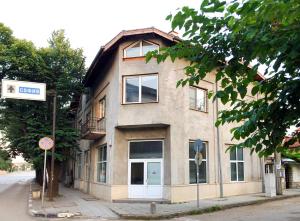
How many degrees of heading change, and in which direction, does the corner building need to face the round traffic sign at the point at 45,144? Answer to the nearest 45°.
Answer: approximately 45° to its right

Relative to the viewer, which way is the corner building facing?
toward the camera

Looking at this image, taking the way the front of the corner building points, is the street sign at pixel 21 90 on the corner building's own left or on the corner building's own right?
on the corner building's own right

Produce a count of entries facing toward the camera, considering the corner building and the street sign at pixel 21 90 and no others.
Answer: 2

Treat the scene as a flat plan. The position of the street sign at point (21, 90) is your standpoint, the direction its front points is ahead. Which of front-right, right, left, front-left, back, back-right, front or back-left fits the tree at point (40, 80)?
back

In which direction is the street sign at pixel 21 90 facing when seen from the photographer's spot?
facing the viewer

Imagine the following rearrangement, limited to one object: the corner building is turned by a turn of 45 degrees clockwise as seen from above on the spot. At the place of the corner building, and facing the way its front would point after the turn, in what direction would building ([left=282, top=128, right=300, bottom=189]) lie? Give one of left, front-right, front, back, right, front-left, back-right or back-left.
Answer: back
